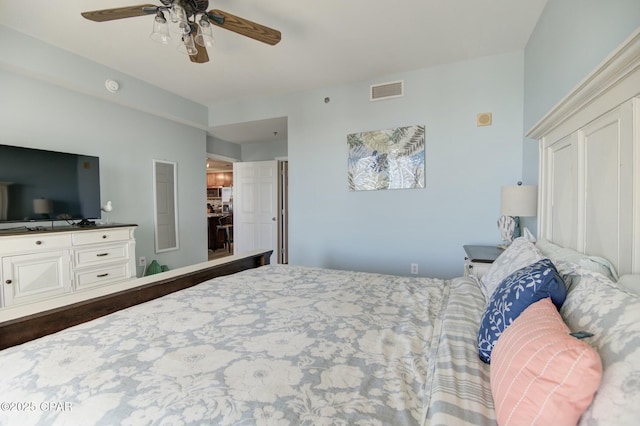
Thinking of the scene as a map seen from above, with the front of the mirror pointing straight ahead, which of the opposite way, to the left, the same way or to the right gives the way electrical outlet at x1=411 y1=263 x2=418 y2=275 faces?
to the right

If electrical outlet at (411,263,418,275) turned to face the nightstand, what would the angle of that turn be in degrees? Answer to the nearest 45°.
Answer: approximately 45° to its left

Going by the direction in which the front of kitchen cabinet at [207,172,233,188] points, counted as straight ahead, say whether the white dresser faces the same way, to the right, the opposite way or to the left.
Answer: to the left

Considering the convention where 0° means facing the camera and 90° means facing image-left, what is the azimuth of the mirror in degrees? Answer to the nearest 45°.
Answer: approximately 315°

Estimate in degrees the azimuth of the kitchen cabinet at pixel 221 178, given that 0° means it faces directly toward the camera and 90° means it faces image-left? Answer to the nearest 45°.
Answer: approximately 0°
